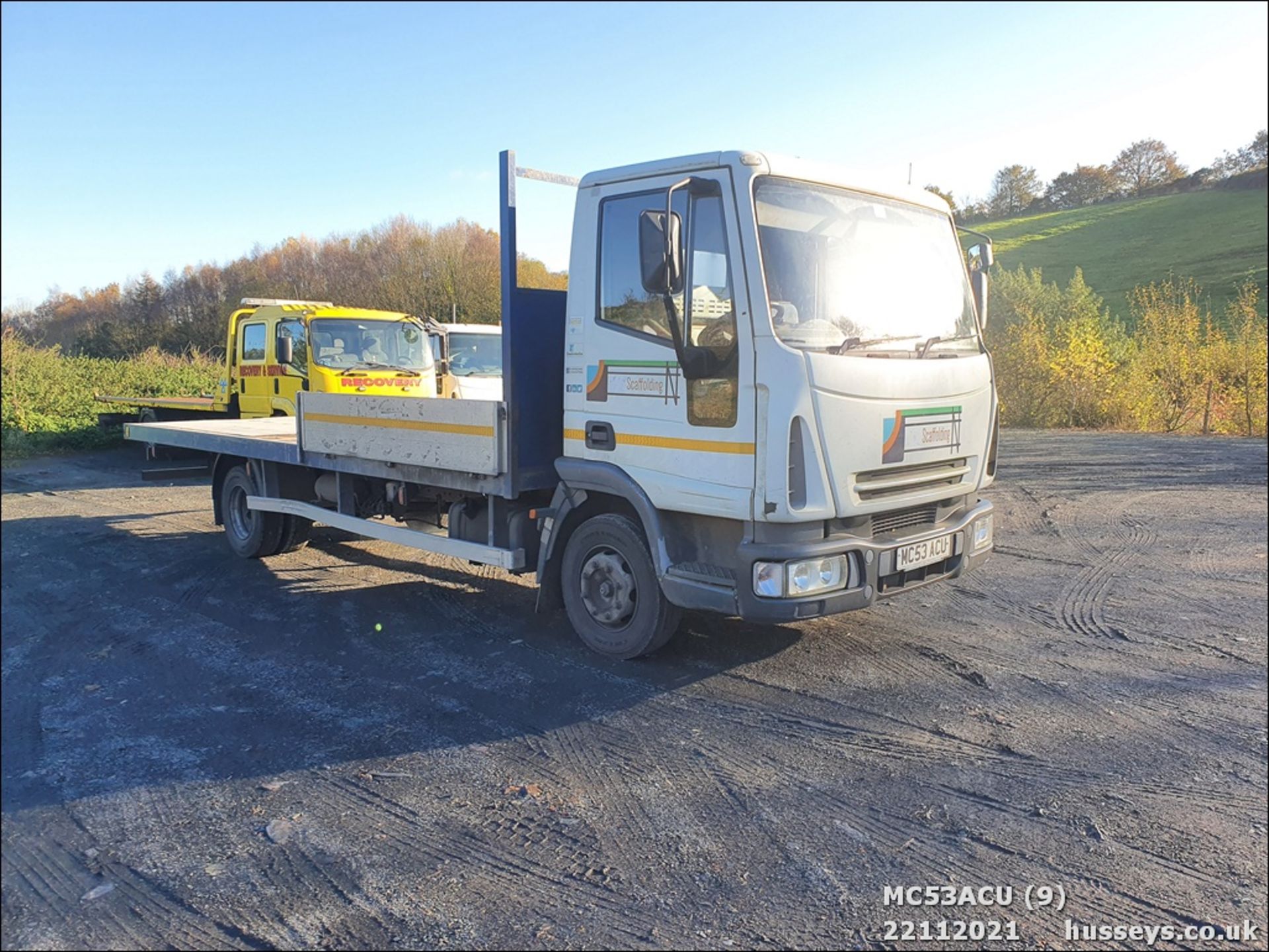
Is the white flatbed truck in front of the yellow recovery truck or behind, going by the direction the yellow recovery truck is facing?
in front

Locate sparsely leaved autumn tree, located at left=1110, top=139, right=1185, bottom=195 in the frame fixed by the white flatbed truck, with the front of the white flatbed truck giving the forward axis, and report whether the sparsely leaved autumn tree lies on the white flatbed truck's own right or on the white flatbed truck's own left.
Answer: on the white flatbed truck's own left

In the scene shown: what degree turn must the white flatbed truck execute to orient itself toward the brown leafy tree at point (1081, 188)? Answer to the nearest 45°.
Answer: approximately 90° to its left

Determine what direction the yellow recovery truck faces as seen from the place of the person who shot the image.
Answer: facing the viewer and to the right of the viewer

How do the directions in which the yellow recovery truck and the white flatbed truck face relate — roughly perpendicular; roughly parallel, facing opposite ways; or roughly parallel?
roughly parallel

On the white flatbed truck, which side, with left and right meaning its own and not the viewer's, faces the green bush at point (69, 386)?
back

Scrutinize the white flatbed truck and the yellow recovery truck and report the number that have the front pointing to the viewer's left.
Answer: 0
